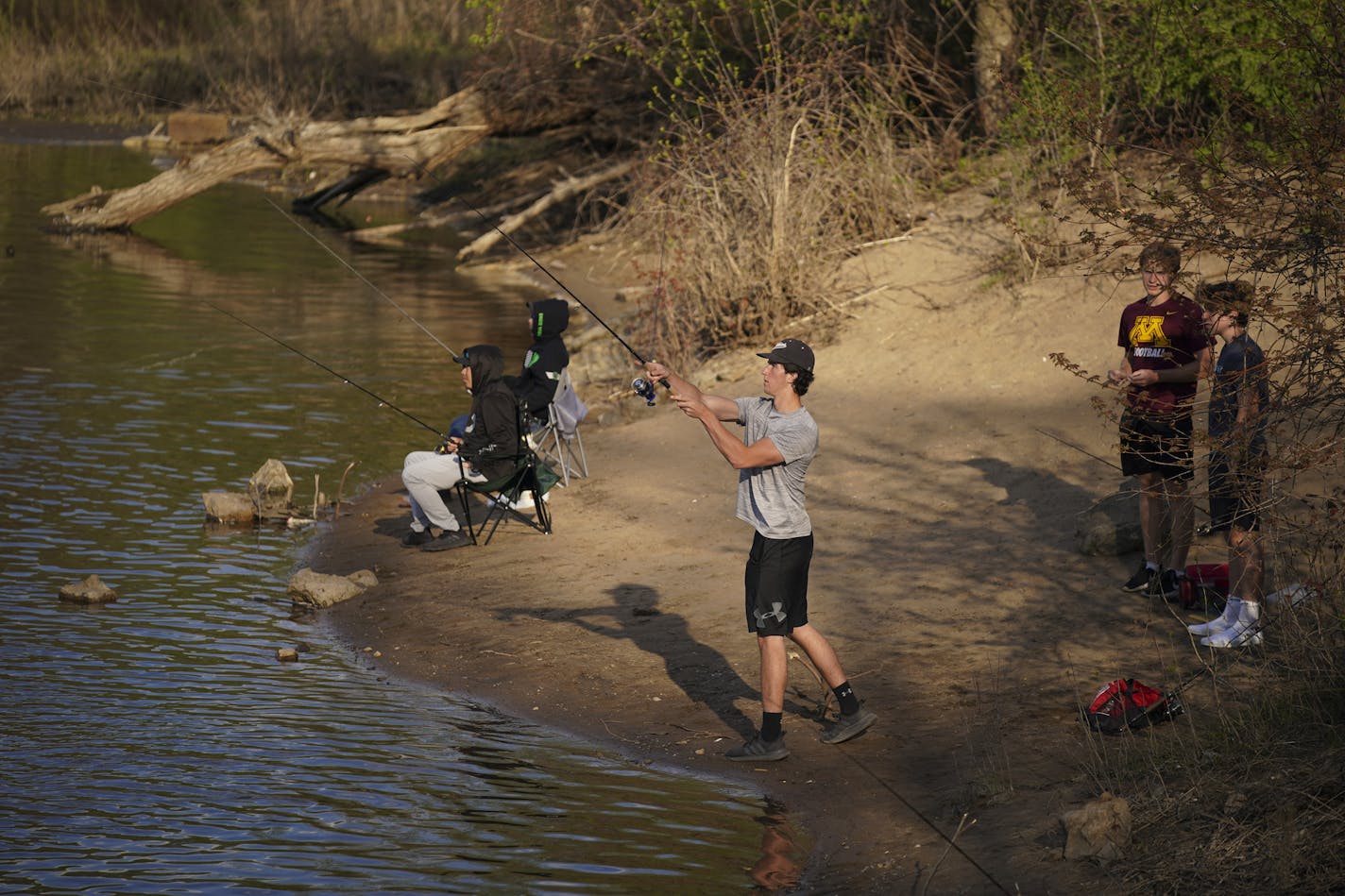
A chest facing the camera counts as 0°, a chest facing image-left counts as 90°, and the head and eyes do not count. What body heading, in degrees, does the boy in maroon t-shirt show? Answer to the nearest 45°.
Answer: approximately 45°

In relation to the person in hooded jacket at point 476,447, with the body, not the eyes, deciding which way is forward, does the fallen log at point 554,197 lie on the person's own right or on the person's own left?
on the person's own right

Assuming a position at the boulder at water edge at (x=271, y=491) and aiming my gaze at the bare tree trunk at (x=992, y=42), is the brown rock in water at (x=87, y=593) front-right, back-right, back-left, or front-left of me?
back-right

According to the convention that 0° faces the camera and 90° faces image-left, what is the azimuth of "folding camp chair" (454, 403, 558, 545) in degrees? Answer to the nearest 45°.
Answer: approximately 90°

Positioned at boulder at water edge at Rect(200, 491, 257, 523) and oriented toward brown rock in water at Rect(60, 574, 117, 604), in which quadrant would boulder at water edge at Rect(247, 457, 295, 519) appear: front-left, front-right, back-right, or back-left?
back-left

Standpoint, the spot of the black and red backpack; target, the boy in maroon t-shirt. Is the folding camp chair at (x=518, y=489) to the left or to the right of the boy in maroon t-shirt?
left

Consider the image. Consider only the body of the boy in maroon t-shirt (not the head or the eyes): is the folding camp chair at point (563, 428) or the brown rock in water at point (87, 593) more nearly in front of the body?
the brown rock in water

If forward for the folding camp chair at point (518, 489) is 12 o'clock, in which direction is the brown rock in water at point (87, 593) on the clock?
The brown rock in water is roughly at 11 o'clock from the folding camp chair.

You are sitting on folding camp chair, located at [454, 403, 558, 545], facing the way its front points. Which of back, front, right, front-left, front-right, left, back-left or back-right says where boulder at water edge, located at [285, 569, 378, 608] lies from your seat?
front-left

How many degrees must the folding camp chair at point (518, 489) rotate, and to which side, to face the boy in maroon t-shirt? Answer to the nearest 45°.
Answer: approximately 135° to its left

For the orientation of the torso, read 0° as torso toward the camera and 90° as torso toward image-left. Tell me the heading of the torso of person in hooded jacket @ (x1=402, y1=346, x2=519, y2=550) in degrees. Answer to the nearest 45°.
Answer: approximately 90°

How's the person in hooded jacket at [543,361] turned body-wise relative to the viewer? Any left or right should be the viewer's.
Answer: facing to the left of the viewer
